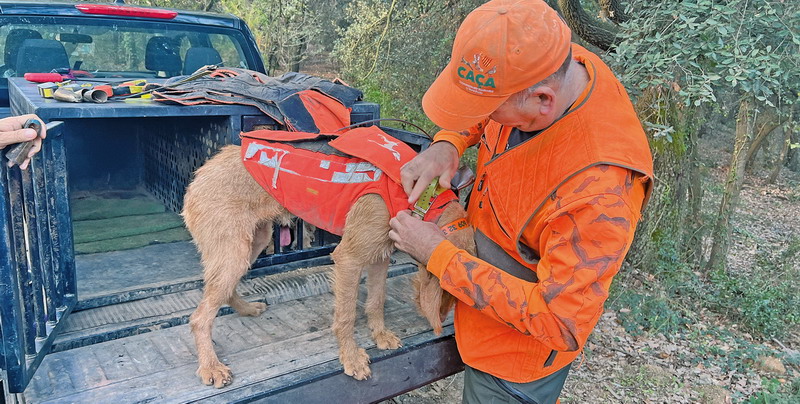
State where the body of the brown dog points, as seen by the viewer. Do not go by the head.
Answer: to the viewer's right

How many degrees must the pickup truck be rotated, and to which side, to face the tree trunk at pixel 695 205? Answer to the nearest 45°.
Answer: approximately 90° to its right

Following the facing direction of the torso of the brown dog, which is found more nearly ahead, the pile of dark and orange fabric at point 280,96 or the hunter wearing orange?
the hunter wearing orange

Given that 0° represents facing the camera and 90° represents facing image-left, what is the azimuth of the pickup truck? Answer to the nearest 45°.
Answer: approximately 135°

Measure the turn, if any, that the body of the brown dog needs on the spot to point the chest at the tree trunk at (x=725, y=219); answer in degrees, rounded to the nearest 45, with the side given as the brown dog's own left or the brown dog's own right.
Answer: approximately 45° to the brown dog's own left

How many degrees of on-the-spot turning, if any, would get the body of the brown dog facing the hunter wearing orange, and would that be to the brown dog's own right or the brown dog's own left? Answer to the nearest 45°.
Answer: approximately 45° to the brown dog's own right

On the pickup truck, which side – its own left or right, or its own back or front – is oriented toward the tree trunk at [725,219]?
right
